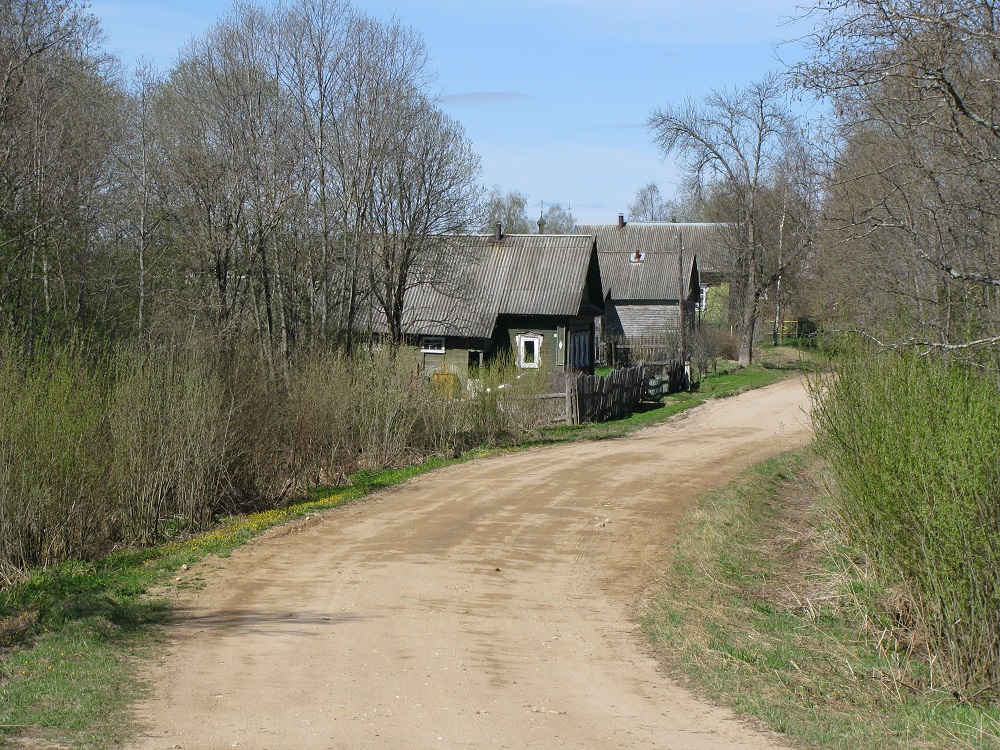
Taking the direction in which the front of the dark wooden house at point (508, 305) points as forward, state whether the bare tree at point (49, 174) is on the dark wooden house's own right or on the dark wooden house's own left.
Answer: on the dark wooden house's own right

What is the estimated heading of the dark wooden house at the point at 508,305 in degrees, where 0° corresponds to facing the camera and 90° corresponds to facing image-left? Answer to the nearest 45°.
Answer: approximately 270°
